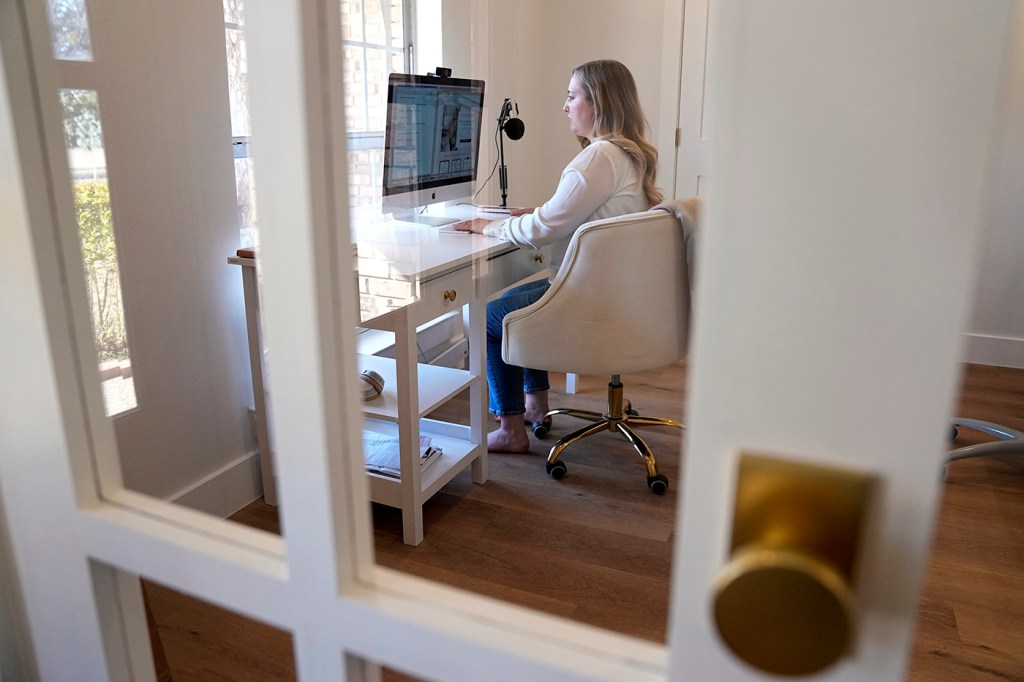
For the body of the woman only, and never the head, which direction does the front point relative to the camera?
to the viewer's left

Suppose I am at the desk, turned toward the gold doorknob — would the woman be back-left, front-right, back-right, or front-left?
back-left

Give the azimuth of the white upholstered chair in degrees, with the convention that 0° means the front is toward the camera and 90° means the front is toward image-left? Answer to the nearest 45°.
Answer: approximately 90°

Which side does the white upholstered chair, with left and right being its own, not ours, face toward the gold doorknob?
left

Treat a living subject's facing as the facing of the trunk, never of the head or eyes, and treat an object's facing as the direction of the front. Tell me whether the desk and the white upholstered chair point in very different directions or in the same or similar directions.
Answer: very different directions

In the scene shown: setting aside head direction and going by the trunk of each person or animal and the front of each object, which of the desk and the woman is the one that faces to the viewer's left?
the woman

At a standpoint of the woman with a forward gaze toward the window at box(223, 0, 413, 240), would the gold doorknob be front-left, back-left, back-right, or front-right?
back-left

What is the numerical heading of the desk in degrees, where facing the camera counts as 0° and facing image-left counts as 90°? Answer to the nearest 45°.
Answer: approximately 315°

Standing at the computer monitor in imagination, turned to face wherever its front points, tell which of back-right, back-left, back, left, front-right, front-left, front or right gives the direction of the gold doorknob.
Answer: front-right

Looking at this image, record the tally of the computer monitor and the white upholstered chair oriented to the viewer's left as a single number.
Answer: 1

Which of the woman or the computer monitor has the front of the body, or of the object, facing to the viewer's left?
the woman
